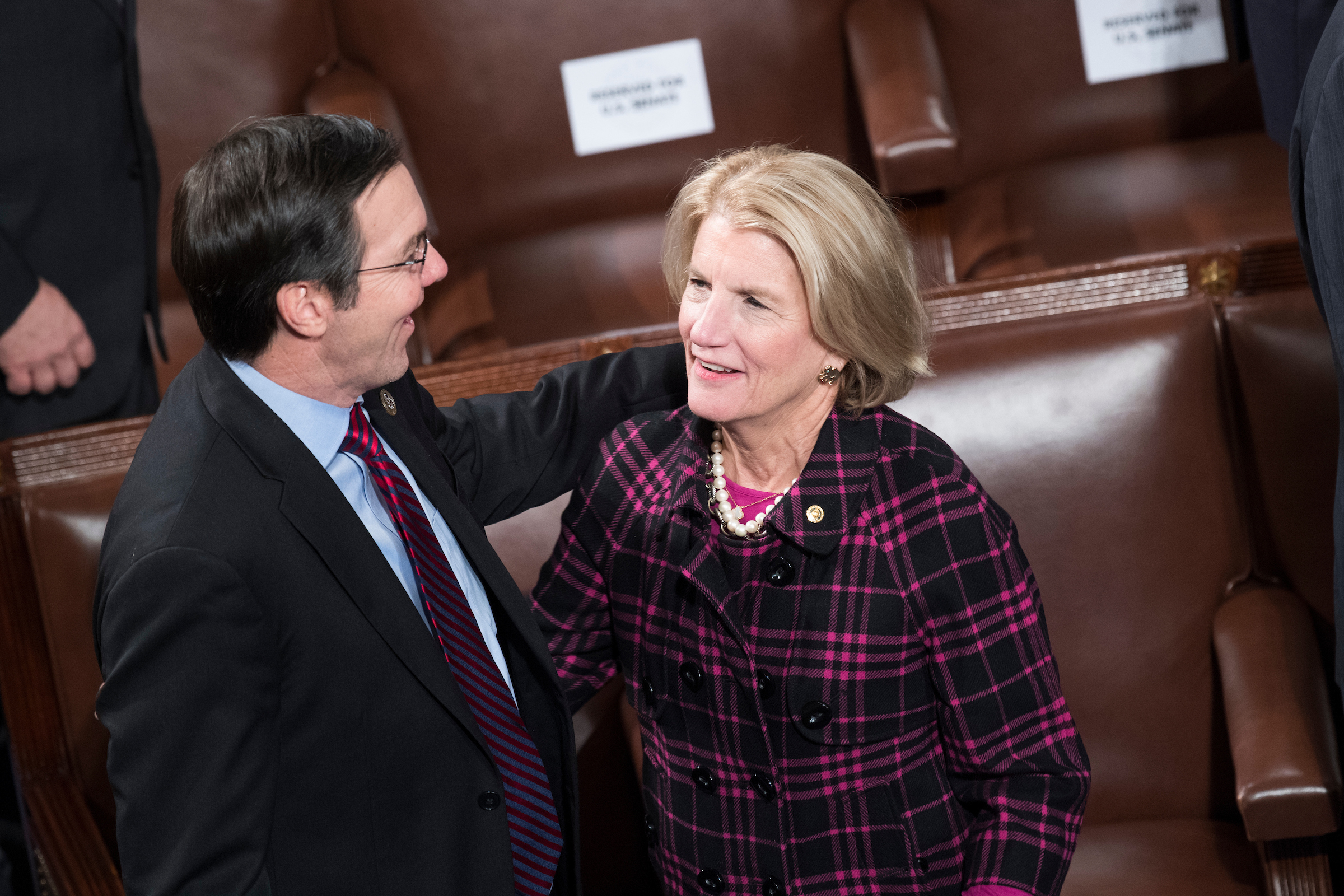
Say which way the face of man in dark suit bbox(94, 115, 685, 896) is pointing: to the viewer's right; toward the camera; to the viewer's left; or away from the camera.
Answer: to the viewer's right

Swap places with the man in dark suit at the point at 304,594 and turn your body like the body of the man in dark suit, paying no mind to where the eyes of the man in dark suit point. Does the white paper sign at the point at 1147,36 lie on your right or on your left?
on your left

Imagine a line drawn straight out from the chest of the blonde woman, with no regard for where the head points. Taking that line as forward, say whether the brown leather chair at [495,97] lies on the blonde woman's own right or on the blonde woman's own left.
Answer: on the blonde woman's own right

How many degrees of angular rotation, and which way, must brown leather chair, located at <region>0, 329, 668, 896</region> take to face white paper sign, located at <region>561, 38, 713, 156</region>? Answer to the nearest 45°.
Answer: approximately 135° to its left

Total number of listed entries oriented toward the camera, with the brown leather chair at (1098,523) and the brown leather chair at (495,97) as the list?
2

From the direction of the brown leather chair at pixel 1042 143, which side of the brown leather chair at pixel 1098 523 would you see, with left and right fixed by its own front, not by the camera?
back

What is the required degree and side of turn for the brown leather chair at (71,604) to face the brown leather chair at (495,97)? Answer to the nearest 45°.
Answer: approximately 135° to its left

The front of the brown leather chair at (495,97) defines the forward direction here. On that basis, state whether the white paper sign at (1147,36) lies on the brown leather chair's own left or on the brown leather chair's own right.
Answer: on the brown leather chair's own left

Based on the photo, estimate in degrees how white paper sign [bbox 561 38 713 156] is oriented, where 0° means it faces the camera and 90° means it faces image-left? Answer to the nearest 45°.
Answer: approximately 0°
